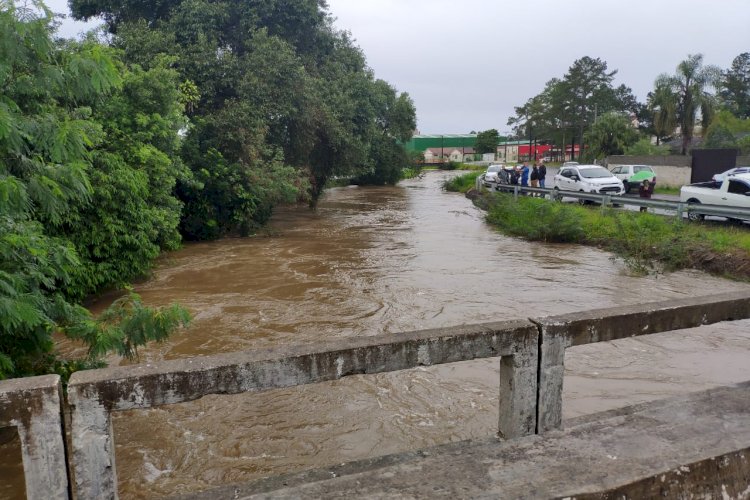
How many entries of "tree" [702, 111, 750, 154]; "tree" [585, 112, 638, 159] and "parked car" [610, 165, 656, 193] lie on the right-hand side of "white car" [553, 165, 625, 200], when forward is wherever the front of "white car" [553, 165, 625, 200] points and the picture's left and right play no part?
0

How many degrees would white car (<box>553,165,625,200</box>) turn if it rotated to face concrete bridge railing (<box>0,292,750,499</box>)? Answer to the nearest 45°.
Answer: approximately 45° to its right

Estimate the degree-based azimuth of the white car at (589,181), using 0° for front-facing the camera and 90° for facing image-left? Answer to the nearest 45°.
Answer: approximately 315°

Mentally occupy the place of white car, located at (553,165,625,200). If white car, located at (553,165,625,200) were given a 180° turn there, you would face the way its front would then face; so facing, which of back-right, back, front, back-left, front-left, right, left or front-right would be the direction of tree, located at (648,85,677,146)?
front-right

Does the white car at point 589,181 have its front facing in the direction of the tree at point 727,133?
no

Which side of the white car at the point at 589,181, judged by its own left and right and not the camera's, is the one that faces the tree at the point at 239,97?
right

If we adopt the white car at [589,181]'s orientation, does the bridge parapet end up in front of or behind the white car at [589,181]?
in front

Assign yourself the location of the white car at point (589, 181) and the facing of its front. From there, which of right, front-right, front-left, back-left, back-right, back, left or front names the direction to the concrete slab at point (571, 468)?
front-right

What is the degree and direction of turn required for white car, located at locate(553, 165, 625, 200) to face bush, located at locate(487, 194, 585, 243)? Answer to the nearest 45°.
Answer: approximately 45° to its right

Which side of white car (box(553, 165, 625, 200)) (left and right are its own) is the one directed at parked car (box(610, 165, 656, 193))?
left

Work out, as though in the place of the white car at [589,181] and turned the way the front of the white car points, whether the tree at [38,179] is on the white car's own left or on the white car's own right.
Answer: on the white car's own right

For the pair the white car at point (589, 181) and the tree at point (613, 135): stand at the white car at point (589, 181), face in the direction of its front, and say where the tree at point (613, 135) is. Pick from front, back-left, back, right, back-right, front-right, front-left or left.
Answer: back-left

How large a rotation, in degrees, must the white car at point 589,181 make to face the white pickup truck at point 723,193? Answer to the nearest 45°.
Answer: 0° — it already faces it

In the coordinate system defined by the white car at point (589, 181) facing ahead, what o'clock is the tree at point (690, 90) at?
The tree is roughly at 8 o'clock from the white car.
